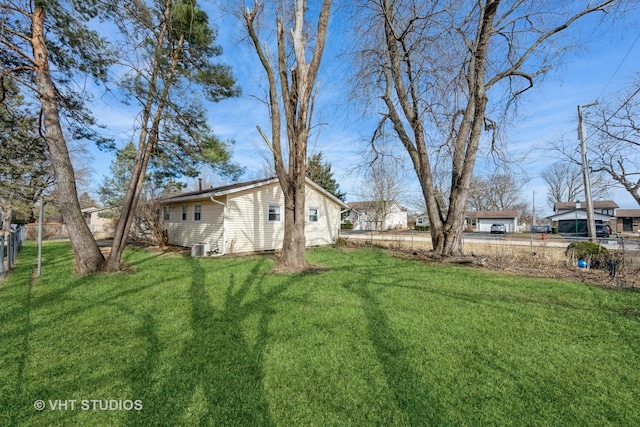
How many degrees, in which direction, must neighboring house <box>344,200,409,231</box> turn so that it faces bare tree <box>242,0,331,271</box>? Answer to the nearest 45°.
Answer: approximately 45° to its left

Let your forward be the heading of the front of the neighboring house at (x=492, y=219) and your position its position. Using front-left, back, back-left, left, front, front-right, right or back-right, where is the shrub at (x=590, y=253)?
front

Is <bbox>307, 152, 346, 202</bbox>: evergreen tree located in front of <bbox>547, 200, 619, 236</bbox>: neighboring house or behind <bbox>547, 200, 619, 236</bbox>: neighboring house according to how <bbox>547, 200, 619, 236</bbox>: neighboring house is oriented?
in front

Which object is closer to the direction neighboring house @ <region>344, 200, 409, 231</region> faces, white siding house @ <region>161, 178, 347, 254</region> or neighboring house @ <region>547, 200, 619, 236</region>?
the white siding house

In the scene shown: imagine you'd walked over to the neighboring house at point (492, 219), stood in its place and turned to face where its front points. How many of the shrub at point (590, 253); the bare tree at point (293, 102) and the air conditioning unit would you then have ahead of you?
3

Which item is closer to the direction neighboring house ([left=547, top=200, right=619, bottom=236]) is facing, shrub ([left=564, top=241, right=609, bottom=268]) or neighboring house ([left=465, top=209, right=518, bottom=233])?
the shrub

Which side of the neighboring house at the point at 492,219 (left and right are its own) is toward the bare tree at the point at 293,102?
front

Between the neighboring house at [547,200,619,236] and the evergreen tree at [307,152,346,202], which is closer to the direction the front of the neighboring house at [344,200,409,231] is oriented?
the evergreen tree

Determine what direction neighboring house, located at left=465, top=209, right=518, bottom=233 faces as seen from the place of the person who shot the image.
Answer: facing the viewer

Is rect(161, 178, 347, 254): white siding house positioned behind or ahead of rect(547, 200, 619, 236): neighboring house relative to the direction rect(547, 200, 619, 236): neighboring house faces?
ahead

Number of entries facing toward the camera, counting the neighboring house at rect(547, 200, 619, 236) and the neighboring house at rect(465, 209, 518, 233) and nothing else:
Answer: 2
